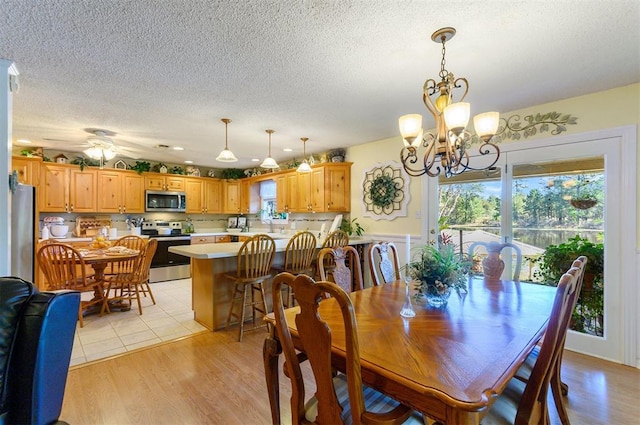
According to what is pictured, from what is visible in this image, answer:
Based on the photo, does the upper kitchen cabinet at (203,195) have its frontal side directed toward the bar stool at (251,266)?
yes

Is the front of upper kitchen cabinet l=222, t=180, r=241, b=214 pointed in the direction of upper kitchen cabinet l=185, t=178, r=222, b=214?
no

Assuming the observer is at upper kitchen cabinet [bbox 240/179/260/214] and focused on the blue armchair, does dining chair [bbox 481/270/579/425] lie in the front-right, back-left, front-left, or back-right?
front-left

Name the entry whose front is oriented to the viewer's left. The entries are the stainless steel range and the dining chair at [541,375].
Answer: the dining chair

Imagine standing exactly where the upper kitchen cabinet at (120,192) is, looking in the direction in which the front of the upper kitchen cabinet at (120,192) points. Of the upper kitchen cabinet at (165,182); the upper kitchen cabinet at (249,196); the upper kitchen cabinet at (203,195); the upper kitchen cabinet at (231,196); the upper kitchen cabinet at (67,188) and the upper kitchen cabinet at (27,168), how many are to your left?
4

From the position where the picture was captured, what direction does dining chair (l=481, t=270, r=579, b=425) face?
facing to the left of the viewer

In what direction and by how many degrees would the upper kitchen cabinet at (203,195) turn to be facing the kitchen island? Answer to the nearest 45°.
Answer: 0° — it already faces it

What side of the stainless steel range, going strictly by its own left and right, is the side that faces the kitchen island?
front

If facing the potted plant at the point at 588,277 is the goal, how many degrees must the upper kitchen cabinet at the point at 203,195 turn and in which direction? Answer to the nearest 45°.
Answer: approximately 45° to its left

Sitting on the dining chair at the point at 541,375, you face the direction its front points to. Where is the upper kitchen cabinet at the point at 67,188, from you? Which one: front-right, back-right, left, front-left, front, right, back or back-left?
front

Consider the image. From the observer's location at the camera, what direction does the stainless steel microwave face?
facing the viewer

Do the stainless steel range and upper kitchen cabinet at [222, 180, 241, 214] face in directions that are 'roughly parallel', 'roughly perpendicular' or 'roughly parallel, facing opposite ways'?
roughly parallel

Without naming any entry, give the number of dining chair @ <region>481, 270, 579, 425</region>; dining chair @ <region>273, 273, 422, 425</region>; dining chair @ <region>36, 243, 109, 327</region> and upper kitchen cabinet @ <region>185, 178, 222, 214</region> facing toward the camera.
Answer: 1

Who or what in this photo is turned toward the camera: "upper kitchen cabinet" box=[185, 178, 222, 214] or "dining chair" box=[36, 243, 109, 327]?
the upper kitchen cabinet

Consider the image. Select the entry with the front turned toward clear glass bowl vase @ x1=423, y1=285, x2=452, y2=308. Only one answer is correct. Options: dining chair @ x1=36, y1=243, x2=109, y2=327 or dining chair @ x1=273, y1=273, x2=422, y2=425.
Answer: dining chair @ x1=273, y1=273, x2=422, y2=425

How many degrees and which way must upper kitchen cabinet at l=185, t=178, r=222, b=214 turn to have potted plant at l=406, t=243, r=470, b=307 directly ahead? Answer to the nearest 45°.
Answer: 0° — it already faces it

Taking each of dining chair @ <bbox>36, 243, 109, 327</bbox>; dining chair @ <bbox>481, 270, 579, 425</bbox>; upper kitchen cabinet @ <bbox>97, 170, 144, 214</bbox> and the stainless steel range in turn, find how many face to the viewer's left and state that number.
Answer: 1

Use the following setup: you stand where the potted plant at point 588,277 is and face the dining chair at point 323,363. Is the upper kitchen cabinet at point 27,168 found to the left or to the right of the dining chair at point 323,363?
right

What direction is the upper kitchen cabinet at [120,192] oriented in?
toward the camera
